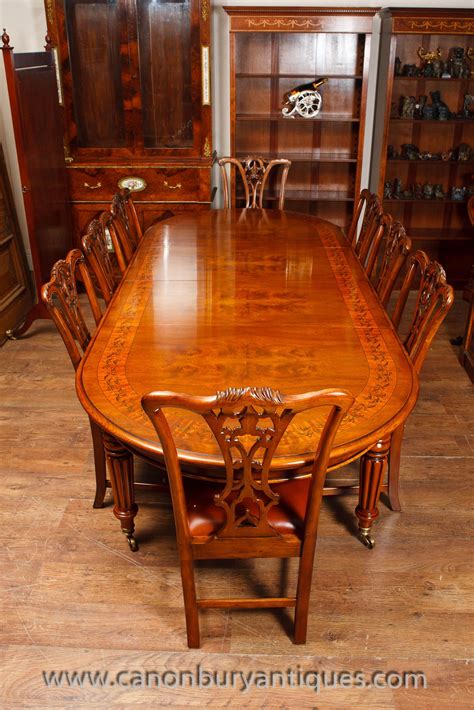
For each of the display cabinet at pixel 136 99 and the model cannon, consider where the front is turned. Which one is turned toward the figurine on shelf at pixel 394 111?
the model cannon

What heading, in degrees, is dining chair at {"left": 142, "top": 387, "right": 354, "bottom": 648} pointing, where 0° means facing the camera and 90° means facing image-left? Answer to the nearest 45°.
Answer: approximately 180°

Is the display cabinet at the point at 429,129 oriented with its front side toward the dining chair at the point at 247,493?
yes

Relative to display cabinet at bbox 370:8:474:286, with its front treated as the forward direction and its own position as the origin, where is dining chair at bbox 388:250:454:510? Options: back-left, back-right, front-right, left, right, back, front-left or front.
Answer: front

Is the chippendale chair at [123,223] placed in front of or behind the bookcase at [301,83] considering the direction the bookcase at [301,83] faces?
in front

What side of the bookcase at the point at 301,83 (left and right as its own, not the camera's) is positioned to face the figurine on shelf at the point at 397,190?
left

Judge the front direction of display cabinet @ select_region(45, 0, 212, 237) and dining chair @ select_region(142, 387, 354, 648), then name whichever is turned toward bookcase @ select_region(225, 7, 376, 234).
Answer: the dining chair

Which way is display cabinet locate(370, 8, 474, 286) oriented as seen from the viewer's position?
toward the camera

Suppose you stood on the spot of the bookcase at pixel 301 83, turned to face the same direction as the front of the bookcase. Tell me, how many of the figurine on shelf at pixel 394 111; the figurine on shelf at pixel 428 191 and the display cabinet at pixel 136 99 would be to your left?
2

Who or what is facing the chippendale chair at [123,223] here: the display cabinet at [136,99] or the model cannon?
the display cabinet

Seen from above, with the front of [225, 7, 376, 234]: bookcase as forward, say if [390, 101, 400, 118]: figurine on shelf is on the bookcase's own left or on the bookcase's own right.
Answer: on the bookcase's own left

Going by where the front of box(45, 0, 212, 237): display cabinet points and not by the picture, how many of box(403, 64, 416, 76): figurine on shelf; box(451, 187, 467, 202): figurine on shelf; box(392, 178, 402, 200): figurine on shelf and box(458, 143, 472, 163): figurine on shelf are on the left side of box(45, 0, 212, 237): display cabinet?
4

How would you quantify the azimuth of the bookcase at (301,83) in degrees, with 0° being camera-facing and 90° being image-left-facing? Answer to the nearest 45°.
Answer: approximately 0°

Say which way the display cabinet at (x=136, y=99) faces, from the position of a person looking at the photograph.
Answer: facing the viewer

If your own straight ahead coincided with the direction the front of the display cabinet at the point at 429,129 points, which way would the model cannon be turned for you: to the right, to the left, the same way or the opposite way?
to the left

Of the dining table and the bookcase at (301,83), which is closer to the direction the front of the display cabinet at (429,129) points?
the dining table

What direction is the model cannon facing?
to the viewer's right
